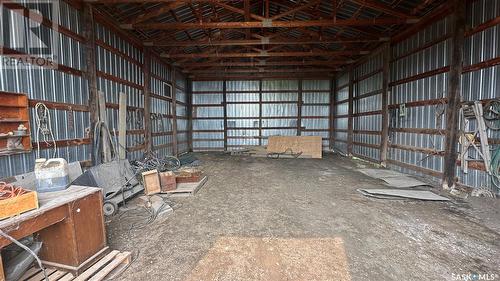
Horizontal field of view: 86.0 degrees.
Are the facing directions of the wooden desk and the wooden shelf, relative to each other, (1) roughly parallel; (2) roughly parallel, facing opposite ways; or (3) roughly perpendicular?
roughly parallel

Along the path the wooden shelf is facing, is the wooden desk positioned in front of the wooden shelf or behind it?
in front

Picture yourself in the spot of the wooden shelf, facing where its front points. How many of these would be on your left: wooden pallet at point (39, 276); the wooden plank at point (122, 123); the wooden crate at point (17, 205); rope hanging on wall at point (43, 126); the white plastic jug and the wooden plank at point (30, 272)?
2

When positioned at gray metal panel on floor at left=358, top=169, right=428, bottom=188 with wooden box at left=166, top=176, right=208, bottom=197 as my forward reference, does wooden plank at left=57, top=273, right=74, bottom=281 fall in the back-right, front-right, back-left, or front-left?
front-left

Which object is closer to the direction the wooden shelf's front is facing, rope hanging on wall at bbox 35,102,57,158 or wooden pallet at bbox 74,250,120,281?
the wooden pallet

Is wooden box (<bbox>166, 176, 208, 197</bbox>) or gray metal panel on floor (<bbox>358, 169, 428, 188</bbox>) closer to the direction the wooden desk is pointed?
the gray metal panel on floor

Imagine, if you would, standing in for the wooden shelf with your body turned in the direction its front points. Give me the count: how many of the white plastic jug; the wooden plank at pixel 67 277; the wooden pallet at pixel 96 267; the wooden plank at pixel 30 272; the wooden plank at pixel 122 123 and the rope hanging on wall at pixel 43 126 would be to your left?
2

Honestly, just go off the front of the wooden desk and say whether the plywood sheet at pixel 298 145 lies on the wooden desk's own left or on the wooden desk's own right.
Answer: on the wooden desk's own left

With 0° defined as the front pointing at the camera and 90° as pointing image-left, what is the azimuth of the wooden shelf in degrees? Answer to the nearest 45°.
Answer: approximately 315°

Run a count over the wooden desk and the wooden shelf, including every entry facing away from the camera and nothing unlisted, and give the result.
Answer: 0

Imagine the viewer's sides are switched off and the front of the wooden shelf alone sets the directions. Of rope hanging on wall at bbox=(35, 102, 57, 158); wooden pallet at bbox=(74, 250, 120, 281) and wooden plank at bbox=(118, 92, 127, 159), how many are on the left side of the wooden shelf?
2

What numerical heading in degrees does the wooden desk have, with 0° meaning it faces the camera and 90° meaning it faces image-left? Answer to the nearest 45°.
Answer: approximately 315°
